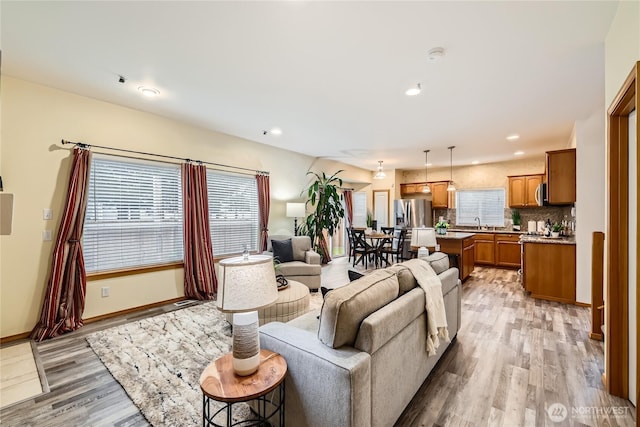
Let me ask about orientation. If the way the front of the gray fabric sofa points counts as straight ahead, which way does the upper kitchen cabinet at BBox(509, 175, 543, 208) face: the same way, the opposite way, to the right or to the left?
to the left

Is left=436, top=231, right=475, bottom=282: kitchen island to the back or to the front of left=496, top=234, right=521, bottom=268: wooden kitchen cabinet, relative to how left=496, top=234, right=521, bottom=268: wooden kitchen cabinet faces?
to the front

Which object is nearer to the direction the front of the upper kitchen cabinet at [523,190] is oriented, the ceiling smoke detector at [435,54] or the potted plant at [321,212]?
the ceiling smoke detector

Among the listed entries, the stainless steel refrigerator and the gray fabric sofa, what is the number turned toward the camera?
1

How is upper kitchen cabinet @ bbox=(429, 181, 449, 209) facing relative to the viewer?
toward the camera

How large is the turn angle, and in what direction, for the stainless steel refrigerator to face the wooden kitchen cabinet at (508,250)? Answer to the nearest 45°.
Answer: approximately 90° to its left

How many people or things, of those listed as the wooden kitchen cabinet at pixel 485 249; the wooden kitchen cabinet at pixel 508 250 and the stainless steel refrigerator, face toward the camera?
3

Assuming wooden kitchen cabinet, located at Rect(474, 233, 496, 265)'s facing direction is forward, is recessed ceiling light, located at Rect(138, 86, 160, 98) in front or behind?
in front

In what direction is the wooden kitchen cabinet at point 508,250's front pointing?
toward the camera

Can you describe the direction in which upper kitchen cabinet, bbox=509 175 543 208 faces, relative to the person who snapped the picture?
facing the viewer

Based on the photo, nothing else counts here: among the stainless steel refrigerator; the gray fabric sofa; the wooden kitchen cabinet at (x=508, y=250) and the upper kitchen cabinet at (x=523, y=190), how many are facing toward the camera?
3

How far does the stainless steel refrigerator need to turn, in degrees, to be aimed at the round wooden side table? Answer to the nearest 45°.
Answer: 0° — it already faces it

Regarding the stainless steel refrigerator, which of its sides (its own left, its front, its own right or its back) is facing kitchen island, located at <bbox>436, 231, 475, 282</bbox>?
front

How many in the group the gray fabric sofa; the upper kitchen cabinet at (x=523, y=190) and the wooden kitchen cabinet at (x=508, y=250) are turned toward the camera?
2

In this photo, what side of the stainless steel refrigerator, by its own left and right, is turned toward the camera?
front

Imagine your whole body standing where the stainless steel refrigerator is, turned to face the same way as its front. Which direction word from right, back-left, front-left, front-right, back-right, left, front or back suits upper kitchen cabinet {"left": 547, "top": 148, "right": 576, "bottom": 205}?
front-left
